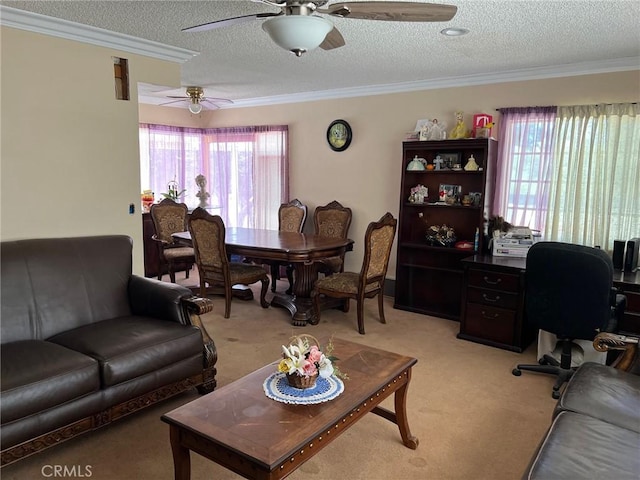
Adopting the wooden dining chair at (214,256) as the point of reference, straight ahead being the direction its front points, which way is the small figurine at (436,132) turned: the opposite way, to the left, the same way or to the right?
the opposite way

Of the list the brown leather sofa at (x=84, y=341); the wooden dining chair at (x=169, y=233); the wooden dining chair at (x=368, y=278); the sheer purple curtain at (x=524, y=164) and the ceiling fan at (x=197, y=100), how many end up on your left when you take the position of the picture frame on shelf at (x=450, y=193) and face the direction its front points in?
1

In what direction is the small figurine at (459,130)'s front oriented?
toward the camera

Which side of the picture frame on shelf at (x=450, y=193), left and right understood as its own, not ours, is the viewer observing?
front

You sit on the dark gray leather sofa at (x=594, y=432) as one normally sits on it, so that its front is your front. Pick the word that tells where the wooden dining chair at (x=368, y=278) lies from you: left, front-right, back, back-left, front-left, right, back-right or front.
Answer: front-right

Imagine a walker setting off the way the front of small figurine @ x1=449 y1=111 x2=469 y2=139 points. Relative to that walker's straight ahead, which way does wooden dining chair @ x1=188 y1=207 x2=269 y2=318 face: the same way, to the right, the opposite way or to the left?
the opposite way

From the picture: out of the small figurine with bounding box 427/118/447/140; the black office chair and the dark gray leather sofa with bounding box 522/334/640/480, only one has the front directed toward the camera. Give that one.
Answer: the small figurine

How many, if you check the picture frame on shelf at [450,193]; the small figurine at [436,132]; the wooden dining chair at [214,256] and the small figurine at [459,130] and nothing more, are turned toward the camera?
3

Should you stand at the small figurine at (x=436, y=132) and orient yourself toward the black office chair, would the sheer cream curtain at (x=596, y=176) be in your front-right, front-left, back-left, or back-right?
front-left

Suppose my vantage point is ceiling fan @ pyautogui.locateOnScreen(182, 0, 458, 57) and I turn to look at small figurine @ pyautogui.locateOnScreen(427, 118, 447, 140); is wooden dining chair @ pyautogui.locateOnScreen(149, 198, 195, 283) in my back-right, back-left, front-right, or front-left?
front-left

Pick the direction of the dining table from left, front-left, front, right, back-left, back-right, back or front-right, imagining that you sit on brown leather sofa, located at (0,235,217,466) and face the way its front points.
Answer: left

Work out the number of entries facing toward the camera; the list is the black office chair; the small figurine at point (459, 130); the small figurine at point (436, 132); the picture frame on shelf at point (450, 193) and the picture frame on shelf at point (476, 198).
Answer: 4

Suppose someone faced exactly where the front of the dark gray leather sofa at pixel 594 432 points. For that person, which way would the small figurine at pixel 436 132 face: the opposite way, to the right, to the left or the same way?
to the left

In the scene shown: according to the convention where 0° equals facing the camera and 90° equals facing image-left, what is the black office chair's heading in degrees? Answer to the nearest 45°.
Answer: approximately 225°

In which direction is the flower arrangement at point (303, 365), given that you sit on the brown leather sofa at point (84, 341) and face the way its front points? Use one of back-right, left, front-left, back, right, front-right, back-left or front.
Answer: front

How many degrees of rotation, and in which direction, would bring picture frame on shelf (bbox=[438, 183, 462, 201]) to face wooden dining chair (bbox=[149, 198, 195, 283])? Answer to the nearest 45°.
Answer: approximately 90° to its right

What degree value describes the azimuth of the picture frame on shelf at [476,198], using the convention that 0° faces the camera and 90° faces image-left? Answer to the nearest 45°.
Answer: approximately 0°

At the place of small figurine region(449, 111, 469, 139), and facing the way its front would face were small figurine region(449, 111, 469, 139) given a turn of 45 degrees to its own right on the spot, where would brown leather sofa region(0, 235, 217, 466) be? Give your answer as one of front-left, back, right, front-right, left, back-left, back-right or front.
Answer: front

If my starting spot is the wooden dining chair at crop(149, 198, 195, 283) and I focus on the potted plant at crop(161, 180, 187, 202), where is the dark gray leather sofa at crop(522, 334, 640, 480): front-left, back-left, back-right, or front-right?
back-right

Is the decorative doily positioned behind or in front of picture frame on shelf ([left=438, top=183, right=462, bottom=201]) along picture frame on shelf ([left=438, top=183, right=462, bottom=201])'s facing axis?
in front

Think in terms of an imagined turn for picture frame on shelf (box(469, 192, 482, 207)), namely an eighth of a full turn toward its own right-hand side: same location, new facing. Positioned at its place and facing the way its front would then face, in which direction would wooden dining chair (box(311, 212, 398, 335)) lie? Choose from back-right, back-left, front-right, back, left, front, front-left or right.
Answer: front

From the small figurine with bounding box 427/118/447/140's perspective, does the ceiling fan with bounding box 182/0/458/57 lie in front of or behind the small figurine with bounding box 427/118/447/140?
in front

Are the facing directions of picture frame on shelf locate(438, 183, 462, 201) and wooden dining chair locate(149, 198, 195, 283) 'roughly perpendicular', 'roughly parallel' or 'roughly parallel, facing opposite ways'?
roughly perpendicular

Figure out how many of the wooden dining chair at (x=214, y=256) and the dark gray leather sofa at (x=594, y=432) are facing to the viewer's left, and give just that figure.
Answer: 1

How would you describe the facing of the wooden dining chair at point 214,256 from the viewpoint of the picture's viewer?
facing away from the viewer and to the right of the viewer
